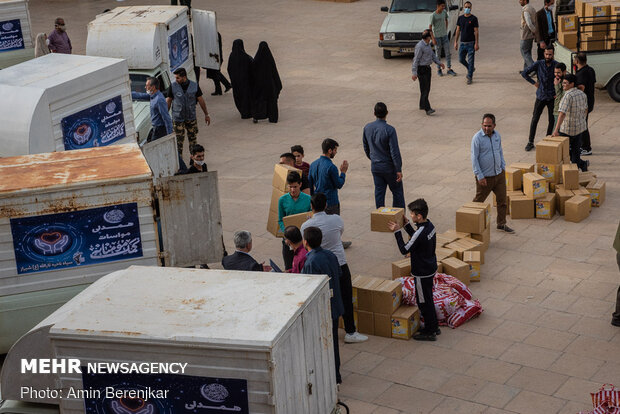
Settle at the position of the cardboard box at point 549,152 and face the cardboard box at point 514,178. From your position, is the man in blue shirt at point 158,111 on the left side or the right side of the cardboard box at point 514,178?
right

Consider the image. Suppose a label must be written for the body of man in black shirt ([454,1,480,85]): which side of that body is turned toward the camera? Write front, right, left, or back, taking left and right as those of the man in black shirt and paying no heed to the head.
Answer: front

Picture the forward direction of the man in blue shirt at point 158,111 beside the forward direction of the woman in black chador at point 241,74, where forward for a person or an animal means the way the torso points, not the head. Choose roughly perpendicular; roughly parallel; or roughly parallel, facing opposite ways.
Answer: roughly perpendicular

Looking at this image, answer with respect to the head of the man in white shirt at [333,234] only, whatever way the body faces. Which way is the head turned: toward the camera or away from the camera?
away from the camera

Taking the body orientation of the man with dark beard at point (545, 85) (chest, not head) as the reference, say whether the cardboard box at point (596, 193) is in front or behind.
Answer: in front

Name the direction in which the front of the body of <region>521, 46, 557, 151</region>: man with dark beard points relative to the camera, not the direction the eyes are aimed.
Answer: toward the camera

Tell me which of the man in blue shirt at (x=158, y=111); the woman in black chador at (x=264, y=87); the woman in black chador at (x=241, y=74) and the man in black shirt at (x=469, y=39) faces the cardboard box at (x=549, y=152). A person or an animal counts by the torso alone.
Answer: the man in black shirt

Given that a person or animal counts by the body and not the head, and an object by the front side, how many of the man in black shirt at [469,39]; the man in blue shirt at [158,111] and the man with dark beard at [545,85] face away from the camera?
0

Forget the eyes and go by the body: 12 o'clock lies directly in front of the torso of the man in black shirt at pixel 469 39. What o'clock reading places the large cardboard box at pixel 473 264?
The large cardboard box is roughly at 12 o'clock from the man in black shirt.

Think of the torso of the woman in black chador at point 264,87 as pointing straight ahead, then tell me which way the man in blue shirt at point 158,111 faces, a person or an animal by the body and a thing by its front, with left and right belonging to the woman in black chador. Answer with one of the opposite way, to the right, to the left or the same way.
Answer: to the left

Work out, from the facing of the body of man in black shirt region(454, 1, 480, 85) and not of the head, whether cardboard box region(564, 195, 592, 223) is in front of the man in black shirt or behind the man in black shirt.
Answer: in front

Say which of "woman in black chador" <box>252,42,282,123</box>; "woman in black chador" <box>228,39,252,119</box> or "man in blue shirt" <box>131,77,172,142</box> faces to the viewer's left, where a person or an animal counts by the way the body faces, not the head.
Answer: the man in blue shirt
